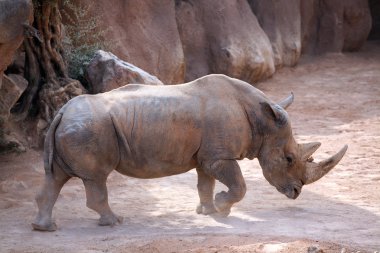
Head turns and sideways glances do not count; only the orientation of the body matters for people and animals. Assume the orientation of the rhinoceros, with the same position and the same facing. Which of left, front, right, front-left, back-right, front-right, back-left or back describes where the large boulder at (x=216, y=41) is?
left

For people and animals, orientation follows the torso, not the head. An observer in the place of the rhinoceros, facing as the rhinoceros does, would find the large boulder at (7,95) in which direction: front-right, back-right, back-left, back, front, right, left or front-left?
back-left

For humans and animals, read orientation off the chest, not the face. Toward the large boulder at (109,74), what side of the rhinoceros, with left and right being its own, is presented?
left

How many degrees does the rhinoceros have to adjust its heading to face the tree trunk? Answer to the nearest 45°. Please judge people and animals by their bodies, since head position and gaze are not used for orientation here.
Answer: approximately 135° to its left

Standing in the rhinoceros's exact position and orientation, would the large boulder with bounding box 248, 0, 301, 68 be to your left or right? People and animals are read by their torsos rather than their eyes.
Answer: on your left

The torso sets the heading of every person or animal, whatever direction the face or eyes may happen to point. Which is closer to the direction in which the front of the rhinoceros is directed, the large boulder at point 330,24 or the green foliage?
the large boulder

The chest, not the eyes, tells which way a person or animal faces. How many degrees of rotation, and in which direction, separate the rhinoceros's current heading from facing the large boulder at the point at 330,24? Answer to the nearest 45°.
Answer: approximately 90° to its left

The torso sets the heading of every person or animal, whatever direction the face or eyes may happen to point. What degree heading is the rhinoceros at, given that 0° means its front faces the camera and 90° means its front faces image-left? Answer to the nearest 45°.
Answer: approximately 270°

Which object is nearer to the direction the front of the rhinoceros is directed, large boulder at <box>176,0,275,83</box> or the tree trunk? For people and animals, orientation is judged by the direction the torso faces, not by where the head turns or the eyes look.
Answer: the large boulder
